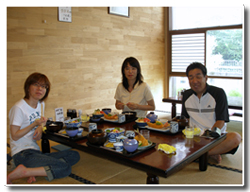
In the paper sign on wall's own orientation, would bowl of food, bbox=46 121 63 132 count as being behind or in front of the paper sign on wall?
in front

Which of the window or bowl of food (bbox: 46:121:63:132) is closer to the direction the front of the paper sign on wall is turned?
the bowl of food

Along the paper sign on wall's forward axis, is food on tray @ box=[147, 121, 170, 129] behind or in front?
in front

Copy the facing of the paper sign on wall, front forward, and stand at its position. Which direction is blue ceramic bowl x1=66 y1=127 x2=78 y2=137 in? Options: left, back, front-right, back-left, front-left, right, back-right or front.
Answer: front

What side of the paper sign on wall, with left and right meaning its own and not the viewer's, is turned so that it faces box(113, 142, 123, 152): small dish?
front

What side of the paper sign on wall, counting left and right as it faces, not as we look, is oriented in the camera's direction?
front

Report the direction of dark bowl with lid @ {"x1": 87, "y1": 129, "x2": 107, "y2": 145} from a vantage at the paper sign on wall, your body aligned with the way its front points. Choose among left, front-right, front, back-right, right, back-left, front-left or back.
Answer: front

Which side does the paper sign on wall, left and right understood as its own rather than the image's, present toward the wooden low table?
front

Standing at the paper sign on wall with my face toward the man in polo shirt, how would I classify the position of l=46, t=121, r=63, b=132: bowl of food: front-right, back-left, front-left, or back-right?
front-right
